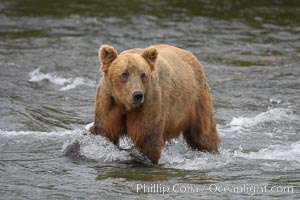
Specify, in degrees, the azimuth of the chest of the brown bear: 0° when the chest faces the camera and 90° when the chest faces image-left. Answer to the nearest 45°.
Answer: approximately 45°
